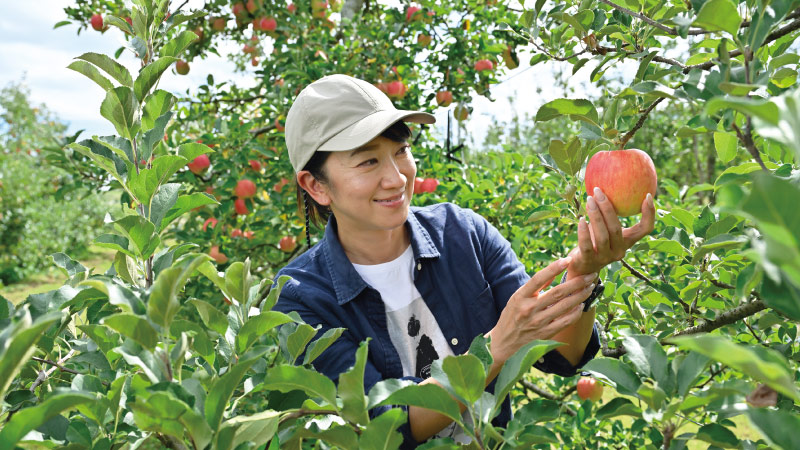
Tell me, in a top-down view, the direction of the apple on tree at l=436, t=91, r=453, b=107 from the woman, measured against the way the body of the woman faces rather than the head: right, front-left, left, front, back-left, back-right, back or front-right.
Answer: back-left

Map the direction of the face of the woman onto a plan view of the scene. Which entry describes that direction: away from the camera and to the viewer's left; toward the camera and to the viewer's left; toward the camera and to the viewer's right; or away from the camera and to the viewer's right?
toward the camera and to the viewer's right

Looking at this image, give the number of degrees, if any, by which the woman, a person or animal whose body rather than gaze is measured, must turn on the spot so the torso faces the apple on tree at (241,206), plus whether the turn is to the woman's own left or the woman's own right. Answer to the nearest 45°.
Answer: approximately 180°

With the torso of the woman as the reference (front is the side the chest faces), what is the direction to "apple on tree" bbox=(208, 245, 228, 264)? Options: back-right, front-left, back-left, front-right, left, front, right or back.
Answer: back

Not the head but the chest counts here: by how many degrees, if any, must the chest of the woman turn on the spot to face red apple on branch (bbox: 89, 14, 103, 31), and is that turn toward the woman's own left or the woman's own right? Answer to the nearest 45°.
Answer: approximately 180°

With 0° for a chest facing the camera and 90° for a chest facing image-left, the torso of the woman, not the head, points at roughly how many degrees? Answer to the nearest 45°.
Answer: approximately 315°

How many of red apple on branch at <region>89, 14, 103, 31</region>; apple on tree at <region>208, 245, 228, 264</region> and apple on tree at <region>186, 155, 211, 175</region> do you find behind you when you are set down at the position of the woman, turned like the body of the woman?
3
